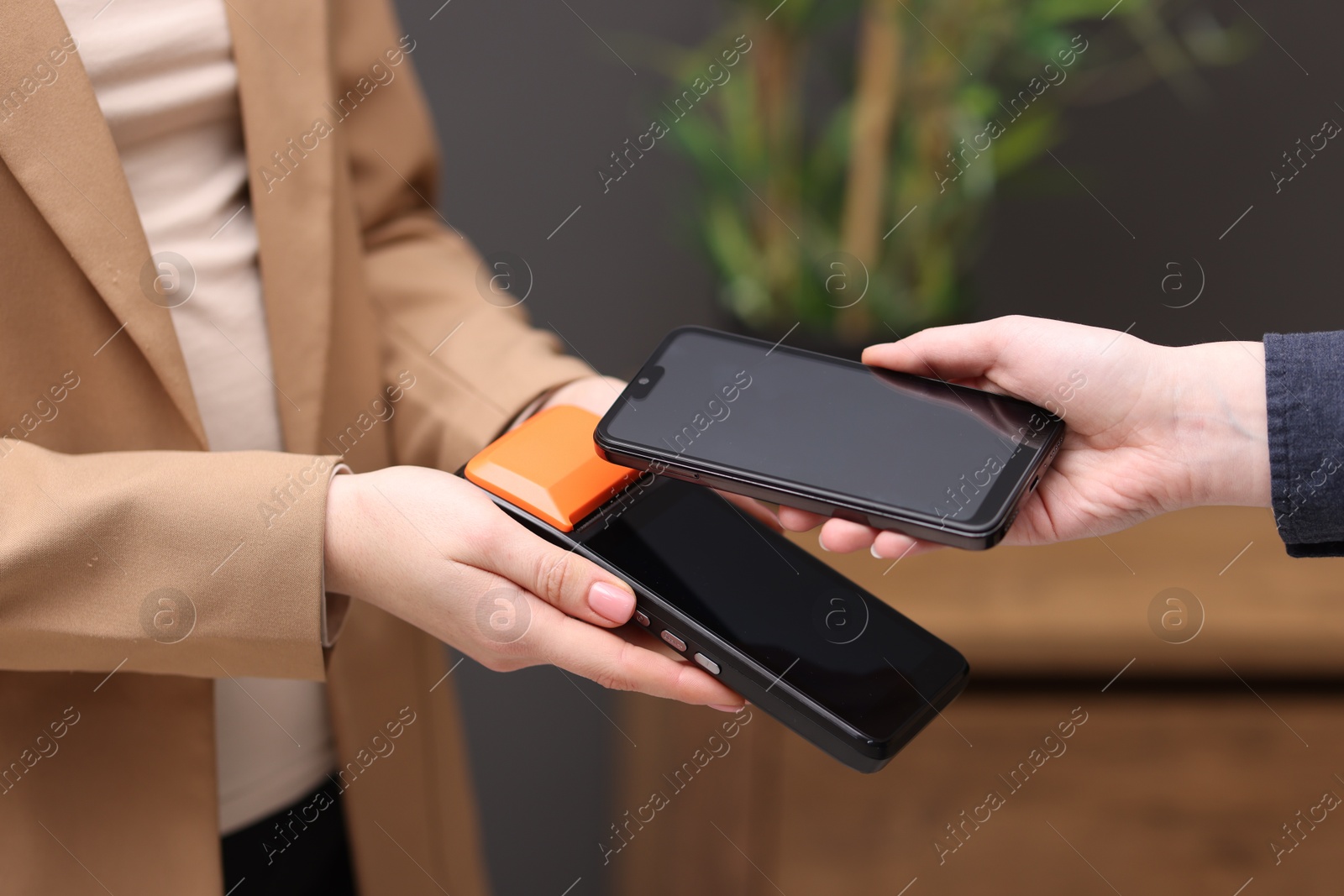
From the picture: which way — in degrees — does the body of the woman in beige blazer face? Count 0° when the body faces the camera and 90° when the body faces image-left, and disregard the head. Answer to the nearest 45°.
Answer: approximately 315°

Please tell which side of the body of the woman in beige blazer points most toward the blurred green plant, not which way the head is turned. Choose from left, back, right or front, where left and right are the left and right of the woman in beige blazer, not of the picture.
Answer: left
